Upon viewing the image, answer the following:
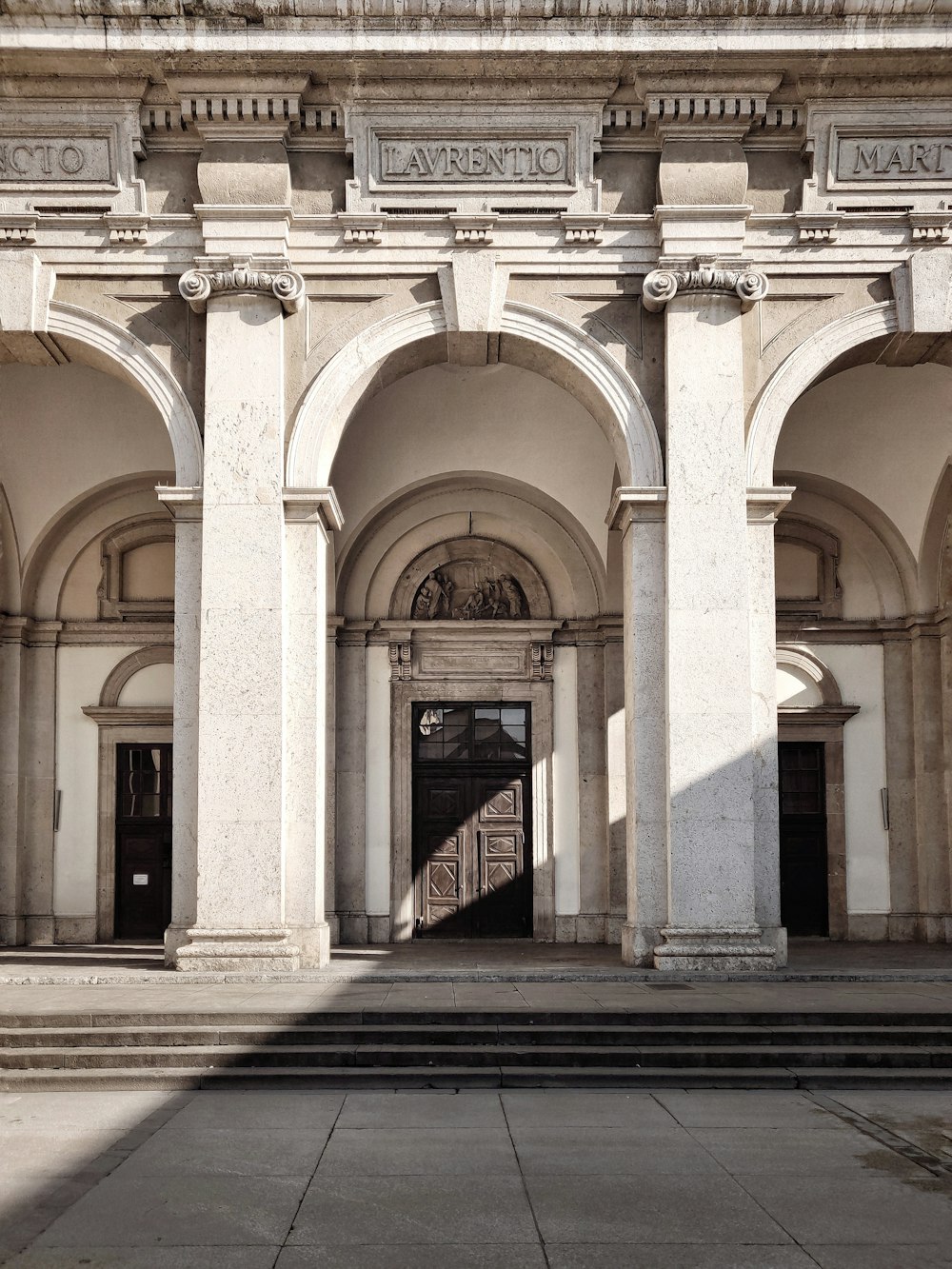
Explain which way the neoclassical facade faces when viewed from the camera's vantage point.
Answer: facing the viewer

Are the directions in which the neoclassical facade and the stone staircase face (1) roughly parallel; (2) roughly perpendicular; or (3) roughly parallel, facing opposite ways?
roughly parallel

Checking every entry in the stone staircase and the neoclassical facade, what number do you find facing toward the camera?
2
